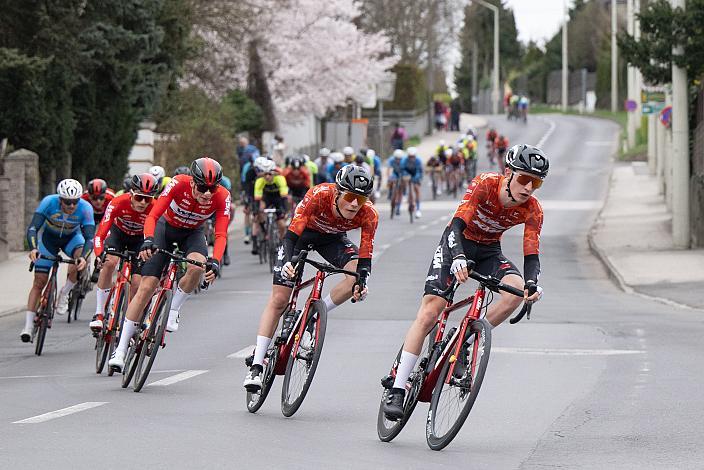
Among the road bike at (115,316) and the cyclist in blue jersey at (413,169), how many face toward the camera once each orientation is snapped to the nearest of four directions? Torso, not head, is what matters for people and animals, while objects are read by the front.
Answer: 2

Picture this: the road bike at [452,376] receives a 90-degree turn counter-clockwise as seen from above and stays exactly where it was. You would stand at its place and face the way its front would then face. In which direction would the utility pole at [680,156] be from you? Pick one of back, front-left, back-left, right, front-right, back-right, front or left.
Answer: front-left

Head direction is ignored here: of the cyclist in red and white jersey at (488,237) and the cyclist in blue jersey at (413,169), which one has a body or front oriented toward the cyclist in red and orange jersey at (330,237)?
the cyclist in blue jersey

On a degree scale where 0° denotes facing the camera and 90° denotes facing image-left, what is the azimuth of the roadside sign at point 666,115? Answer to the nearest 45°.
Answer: approximately 0°

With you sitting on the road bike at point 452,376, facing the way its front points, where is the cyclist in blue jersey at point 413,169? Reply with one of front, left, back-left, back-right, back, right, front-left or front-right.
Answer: back-left

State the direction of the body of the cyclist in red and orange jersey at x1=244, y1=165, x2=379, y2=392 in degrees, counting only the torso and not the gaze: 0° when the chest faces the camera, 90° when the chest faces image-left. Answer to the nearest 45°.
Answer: approximately 315°

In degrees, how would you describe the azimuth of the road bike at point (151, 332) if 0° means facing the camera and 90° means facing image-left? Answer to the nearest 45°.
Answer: approximately 0°

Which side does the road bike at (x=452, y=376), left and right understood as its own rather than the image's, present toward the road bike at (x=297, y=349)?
back
